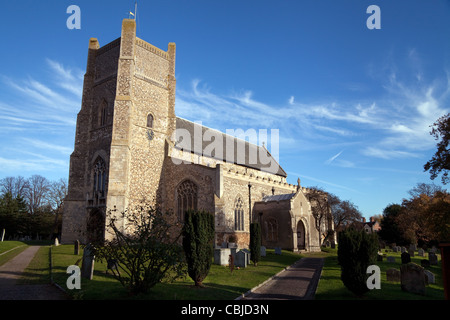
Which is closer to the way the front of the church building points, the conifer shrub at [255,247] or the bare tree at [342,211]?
the conifer shrub

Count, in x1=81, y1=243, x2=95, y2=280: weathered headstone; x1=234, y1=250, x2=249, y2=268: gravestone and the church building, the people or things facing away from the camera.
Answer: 0

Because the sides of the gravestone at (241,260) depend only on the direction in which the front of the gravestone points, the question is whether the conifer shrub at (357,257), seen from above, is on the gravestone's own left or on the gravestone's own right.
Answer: on the gravestone's own left

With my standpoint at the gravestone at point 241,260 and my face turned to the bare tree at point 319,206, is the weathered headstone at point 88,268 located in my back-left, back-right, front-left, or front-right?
back-left

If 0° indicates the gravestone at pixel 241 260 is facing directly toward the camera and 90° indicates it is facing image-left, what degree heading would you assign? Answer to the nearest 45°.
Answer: approximately 45°

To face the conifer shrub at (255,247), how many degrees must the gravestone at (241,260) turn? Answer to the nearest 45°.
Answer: approximately 180°

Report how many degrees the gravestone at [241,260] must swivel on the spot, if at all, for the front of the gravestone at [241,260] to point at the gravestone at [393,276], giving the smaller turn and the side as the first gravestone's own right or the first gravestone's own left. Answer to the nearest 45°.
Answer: approximately 90° to the first gravestone's own left

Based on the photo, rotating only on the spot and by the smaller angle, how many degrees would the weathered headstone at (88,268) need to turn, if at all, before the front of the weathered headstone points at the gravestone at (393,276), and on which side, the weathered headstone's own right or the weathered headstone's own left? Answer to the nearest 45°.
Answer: approximately 135° to the weathered headstone's own left

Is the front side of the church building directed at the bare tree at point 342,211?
no

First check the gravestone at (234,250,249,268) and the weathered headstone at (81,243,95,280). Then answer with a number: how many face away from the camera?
0

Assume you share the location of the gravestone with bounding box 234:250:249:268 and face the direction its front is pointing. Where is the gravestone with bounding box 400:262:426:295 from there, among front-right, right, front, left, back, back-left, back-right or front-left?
left

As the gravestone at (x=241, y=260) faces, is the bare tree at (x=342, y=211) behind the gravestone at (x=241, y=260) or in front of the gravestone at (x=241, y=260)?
behind

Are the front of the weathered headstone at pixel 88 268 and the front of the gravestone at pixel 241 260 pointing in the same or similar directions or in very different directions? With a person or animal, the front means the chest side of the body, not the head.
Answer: same or similar directions

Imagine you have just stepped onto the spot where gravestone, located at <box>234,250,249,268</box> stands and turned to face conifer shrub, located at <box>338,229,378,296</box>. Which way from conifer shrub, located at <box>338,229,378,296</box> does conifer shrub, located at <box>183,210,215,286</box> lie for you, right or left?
right

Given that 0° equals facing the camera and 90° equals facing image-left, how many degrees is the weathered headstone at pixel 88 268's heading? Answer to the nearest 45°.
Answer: approximately 45°

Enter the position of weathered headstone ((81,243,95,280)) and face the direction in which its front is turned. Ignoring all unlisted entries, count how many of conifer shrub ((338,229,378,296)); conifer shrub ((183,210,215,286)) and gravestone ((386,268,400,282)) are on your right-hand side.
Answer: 0
